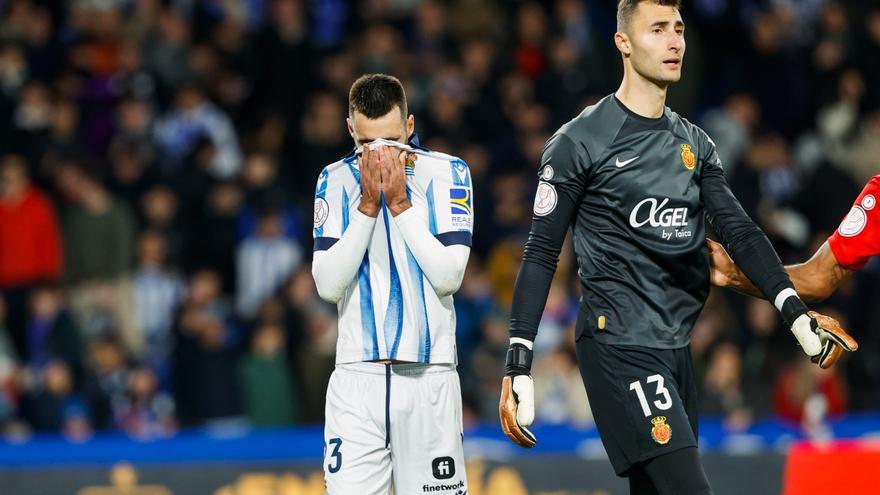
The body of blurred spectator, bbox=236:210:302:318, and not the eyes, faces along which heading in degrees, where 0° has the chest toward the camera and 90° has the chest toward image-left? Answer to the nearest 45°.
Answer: approximately 0°

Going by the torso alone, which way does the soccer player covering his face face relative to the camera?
toward the camera

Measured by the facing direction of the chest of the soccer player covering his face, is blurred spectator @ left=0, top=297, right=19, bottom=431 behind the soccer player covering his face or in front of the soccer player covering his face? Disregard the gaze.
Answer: behind

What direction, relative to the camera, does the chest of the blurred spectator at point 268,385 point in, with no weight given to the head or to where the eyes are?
toward the camera

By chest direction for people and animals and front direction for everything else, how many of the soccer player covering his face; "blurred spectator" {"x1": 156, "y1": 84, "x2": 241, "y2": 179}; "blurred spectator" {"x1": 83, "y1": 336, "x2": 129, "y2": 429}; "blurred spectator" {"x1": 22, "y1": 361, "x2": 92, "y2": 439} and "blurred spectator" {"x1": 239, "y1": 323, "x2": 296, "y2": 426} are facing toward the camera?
5

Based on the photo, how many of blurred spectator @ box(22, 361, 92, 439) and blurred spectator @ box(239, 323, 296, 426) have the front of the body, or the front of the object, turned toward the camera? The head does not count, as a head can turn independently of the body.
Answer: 2

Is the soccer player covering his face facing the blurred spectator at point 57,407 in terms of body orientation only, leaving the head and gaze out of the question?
no

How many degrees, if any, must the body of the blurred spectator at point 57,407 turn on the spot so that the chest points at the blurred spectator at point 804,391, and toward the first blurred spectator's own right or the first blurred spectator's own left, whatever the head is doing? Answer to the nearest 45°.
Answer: approximately 90° to the first blurred spectator's own left

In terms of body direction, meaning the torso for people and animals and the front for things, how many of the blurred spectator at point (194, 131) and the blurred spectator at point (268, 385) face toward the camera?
2

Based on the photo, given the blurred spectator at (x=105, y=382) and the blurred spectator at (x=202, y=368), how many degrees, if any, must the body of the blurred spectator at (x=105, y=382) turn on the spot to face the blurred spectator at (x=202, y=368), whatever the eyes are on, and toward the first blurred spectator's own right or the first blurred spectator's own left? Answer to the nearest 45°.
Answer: approximately 90° to the first blurred spectator's own left

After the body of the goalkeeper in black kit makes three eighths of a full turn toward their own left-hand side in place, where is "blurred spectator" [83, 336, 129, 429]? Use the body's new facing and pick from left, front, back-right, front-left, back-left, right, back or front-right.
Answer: front-left

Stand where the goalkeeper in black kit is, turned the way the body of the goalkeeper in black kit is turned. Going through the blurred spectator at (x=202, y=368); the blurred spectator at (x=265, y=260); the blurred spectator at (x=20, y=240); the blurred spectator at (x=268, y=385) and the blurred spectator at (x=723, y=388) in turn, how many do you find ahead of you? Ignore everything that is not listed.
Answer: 0

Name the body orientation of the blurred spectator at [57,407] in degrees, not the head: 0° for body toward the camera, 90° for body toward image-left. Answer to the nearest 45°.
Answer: approximately 0°

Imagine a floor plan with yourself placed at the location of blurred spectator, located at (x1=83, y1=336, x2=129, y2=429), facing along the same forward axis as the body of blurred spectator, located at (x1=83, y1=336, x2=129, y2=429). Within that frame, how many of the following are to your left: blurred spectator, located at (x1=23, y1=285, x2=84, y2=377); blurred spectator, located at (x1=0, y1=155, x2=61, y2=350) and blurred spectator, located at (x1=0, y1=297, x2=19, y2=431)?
0

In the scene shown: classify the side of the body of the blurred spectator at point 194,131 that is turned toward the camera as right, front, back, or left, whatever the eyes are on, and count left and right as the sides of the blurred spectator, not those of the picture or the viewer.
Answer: front

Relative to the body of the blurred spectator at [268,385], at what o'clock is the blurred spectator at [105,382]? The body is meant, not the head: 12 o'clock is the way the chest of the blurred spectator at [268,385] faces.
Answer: the blurred spectator at [105,382] is roughly at 3 o'clock from the blurred spectator at [268,385].

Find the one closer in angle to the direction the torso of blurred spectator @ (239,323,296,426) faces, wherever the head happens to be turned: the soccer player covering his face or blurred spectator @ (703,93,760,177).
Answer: the soccer player covering his face

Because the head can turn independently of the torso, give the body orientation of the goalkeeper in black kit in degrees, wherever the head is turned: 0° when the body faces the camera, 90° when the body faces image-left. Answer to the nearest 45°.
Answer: approximately 315°

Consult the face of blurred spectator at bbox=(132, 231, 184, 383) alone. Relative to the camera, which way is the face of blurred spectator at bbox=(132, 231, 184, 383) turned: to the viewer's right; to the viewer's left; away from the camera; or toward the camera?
toward the camera

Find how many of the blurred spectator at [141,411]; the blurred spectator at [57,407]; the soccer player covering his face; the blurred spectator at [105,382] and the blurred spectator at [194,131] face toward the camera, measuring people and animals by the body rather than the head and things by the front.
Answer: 5

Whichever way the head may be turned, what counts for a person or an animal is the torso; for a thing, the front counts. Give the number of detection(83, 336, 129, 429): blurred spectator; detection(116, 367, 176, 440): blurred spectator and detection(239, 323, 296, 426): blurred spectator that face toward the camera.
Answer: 3

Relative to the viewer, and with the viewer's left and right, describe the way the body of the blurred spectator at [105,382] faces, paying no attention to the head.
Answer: facing the viewer
